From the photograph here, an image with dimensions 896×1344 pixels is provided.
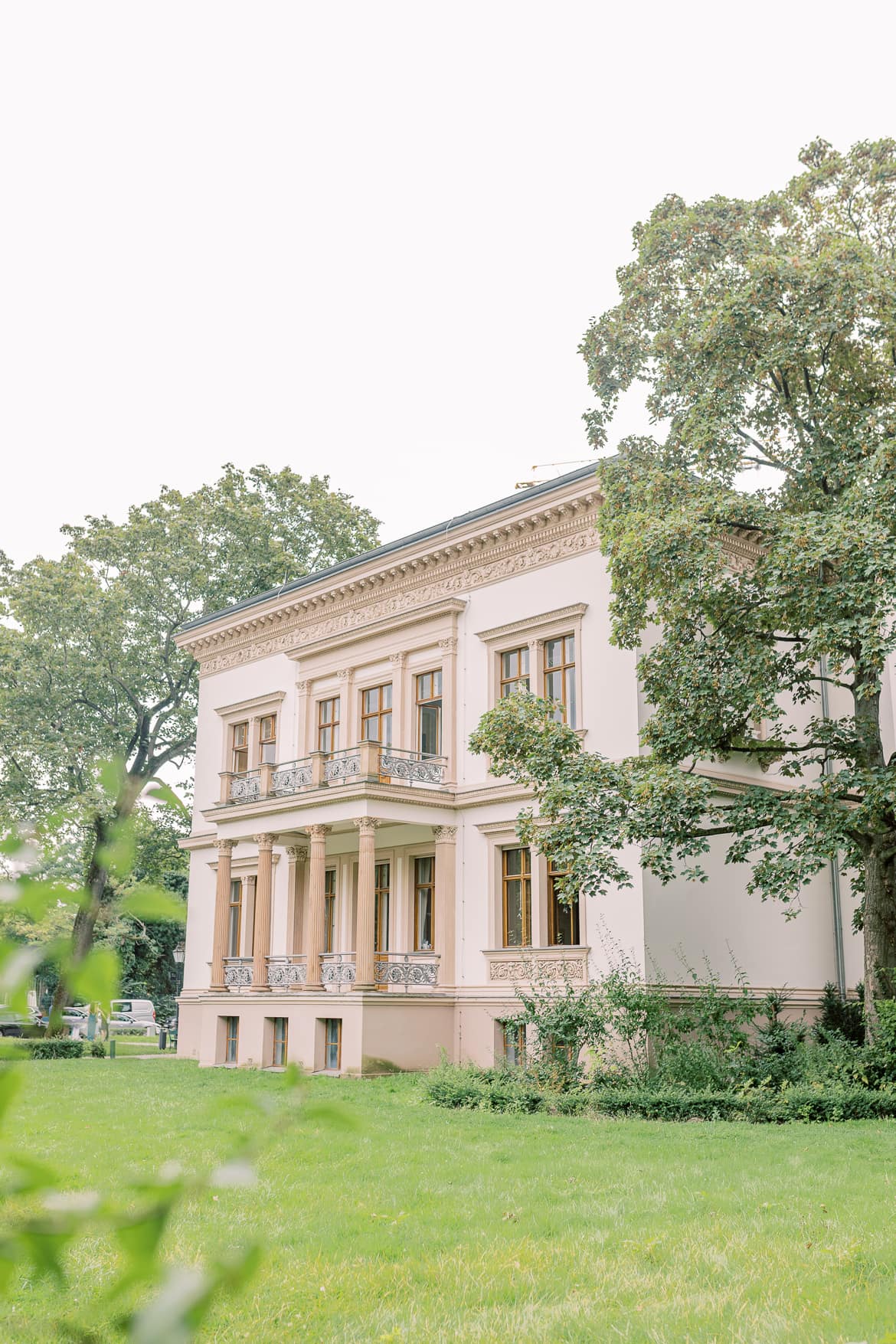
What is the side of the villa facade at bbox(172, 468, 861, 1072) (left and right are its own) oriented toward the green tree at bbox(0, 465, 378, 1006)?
right

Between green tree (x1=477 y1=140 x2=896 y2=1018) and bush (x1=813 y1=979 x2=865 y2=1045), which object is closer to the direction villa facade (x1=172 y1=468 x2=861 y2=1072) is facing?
the green tree

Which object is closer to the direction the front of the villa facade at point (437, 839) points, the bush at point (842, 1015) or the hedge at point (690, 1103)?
the hedge

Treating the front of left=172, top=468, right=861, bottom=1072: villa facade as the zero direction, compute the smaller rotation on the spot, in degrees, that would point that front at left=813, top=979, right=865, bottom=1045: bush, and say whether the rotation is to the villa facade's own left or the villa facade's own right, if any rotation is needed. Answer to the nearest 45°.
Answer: approximately 135° to the villa facade's own left

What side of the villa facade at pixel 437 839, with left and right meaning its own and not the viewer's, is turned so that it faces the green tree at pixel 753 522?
left

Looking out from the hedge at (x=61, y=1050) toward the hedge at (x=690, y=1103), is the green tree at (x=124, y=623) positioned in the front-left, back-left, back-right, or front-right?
back-left

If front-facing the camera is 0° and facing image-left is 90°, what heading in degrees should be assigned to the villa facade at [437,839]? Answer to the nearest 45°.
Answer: approximately 45°
